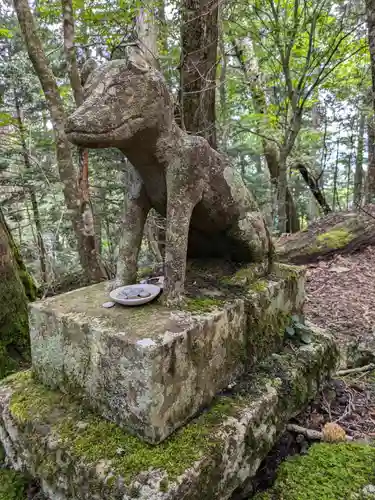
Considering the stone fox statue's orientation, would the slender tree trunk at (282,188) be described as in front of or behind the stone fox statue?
behind

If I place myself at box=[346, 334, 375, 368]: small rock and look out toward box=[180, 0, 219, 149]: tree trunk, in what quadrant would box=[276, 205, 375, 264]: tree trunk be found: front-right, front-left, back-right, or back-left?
front-right

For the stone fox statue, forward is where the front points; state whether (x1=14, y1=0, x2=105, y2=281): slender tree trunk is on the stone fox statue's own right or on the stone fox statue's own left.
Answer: on the stone fox statue's own right

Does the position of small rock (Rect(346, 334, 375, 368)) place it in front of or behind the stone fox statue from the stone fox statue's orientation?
behind

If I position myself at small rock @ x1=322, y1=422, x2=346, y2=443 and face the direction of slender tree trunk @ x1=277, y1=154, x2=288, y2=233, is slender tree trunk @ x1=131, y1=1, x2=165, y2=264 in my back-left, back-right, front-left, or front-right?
front-left

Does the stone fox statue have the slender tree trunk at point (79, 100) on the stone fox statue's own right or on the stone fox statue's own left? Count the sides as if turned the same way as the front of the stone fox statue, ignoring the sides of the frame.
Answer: on the stone fox statue's own right

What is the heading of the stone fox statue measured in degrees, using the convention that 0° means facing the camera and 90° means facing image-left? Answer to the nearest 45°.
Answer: approximately 45°

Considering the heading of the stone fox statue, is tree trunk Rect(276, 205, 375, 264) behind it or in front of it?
behind
